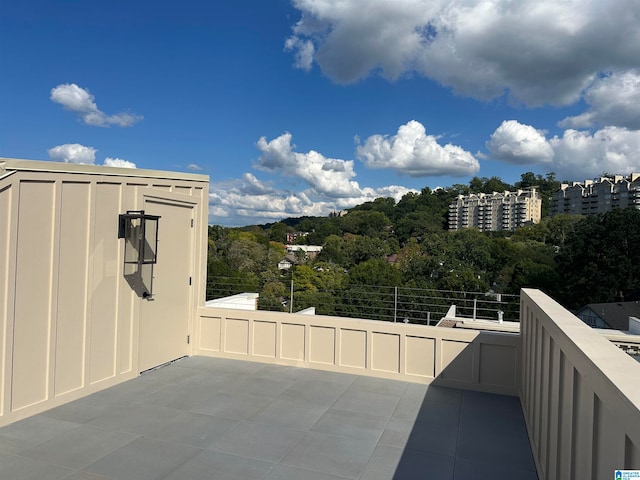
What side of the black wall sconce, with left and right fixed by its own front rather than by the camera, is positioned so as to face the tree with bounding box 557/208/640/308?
left

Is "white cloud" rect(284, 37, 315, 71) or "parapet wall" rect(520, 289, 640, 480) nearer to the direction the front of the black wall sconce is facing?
the parapet wall

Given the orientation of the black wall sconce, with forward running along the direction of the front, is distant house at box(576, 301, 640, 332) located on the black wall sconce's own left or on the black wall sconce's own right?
on the black wall sconce's own left

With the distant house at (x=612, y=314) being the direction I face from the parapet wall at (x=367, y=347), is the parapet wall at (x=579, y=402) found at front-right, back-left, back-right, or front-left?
back-right

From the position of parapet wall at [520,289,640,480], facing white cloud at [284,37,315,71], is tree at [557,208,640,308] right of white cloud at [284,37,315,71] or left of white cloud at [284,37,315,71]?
right

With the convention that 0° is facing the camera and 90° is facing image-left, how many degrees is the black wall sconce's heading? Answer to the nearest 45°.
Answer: approximately 315°

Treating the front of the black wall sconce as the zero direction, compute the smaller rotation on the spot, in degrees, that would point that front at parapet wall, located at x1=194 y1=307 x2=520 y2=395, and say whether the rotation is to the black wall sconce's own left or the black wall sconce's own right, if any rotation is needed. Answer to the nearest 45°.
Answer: approximately 45° to the black wall sconce's own left
